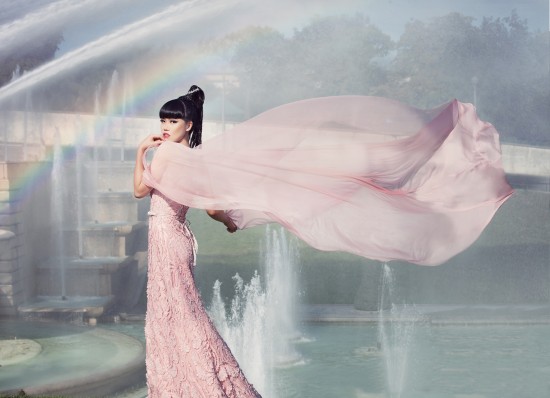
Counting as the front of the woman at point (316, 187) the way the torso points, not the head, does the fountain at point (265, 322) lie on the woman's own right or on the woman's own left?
on the woman's own right

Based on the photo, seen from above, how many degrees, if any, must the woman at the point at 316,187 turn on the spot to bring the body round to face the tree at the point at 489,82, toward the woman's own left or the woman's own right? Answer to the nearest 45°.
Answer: approximately 90° to the woman's own right

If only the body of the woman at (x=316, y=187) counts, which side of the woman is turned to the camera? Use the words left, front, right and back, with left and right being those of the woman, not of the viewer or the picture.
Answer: left

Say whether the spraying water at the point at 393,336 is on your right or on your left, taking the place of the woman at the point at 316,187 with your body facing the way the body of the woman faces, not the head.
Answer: on your right
